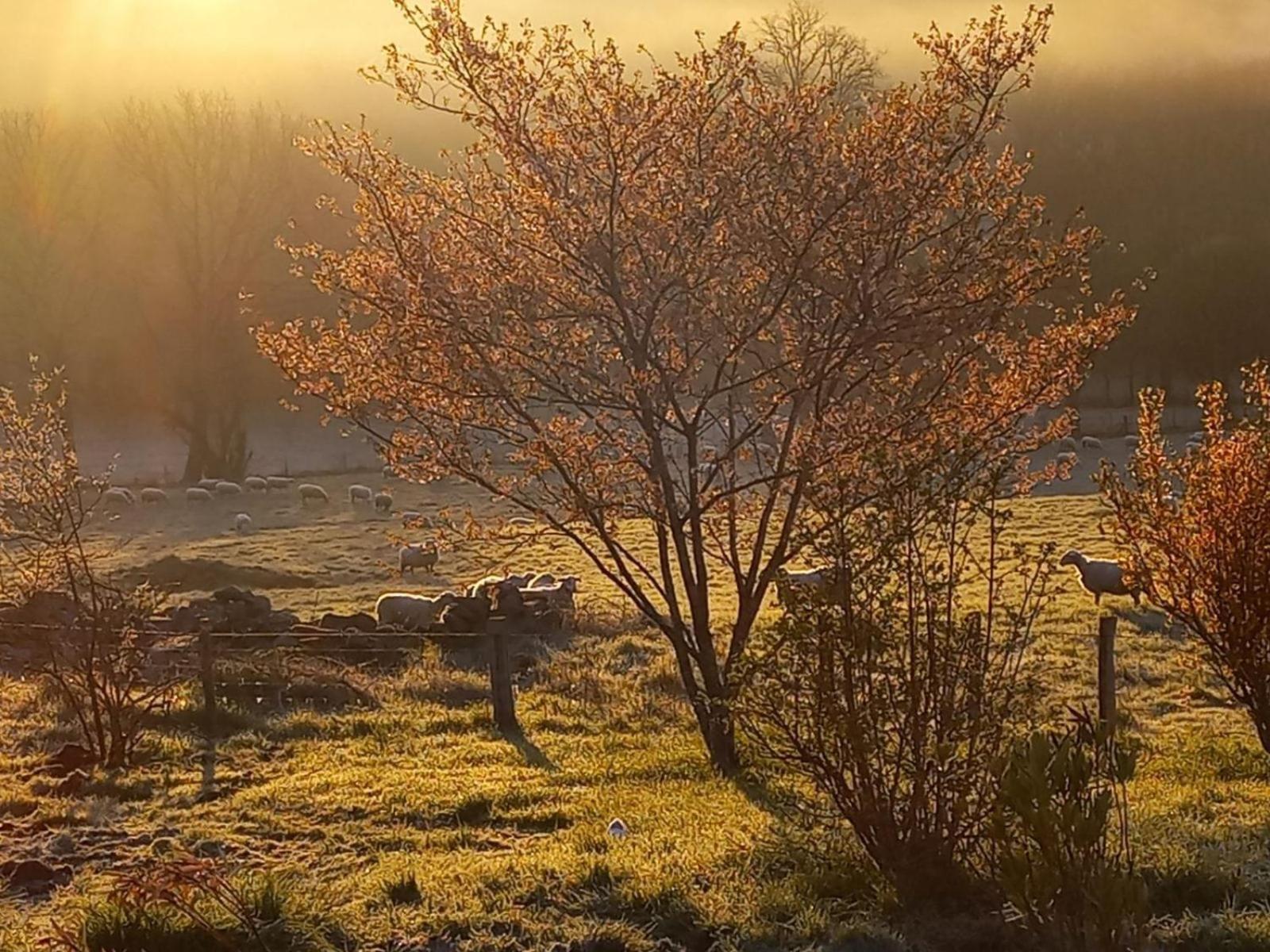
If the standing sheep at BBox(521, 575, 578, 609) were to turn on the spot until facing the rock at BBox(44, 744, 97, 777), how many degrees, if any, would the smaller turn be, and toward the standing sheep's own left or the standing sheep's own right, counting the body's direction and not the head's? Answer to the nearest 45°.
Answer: approximately 135° to the standing sheep's own right

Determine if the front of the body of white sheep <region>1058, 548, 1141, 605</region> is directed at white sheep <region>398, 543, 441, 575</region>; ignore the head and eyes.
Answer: yes

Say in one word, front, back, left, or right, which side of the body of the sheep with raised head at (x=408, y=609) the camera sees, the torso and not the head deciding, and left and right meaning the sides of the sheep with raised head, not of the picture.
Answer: right

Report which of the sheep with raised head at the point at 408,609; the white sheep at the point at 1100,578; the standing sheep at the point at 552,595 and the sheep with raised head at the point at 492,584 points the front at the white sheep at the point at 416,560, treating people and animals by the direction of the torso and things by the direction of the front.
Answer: the white sheep at the point at 1100,578

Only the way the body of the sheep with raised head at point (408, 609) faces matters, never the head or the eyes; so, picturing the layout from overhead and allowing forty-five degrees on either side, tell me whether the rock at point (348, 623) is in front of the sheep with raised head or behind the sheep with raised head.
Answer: behind

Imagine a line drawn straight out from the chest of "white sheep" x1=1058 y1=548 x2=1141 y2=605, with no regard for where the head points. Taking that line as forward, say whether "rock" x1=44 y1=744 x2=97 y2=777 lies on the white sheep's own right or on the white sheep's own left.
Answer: on the white sheep's own left

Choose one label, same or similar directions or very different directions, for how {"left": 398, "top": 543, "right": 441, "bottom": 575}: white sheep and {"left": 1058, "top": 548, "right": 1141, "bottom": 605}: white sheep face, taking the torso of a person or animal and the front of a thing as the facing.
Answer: very different directions

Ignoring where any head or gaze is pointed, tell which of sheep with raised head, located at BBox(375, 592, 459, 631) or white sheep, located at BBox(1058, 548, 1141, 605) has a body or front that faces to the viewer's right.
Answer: the sheep with raised head

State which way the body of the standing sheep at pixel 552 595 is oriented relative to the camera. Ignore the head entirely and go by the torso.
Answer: to the viewer's right

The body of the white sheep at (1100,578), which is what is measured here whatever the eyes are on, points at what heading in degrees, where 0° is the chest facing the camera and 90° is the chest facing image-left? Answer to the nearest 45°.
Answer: approximately 90°

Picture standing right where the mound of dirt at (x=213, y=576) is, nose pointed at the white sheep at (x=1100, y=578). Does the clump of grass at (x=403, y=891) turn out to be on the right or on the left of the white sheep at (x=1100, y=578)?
right

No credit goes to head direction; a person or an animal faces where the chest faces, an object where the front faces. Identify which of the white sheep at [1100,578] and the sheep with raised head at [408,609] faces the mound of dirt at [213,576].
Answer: the white sheep
